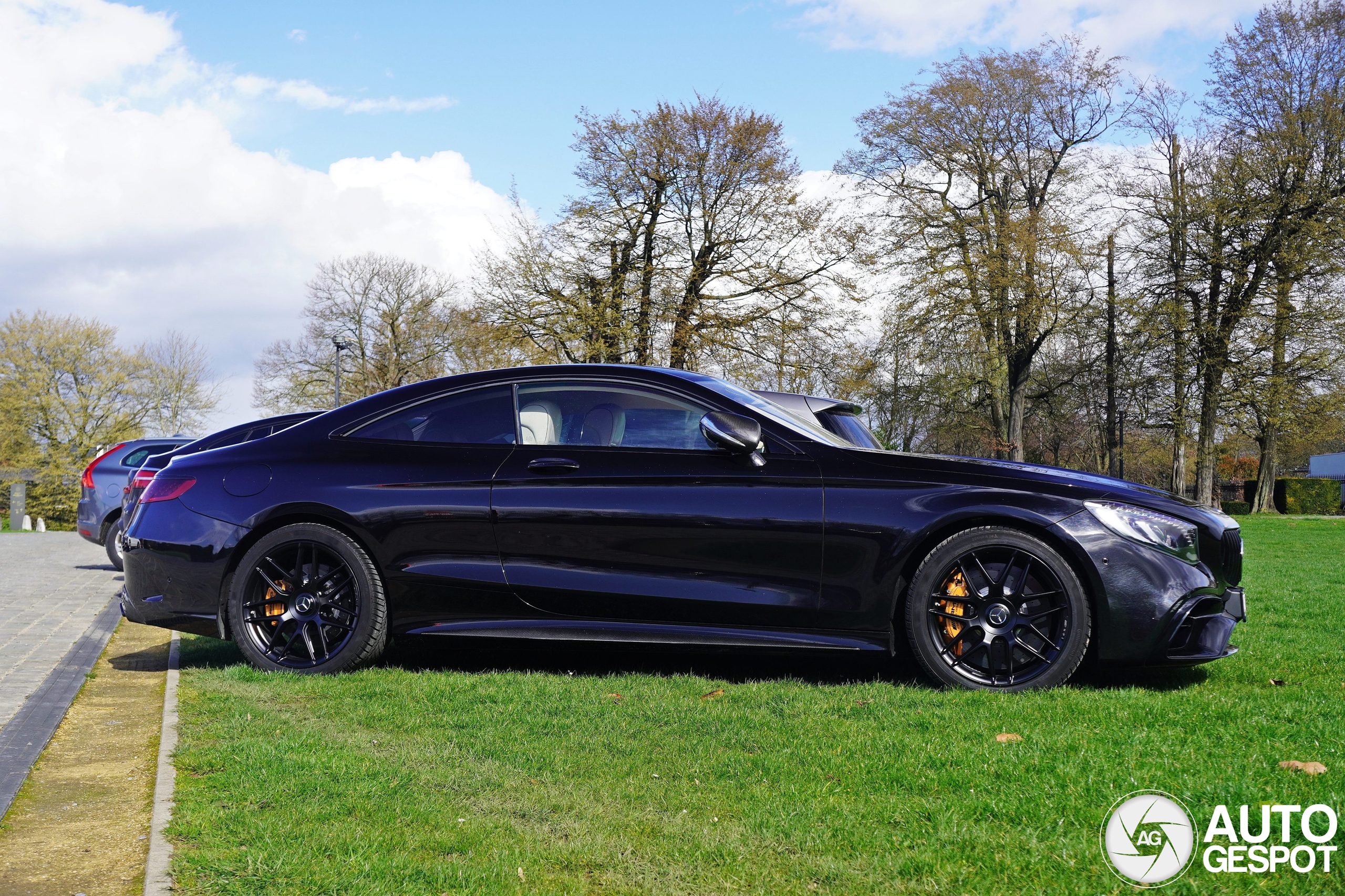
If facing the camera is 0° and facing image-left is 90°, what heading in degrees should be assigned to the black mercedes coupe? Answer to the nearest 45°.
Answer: approximately 270°

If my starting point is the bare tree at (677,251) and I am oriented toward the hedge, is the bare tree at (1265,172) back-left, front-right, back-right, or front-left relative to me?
front-right

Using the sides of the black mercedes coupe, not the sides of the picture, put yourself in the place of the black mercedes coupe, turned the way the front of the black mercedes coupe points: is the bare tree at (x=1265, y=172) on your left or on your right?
on your left

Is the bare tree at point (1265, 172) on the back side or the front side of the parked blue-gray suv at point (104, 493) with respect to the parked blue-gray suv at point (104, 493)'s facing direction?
on the front side

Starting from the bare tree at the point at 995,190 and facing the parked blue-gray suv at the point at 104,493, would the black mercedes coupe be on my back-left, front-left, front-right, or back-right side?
front-left

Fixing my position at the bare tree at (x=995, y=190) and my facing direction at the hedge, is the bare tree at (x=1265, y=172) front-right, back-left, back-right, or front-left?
front-right

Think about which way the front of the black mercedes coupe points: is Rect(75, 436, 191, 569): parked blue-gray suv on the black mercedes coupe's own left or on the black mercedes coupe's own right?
on the black mercedes coupe's own left

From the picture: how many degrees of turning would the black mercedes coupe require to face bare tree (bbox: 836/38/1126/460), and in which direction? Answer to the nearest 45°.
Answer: approximately 90° to its left

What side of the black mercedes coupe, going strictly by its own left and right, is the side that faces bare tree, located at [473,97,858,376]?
left
